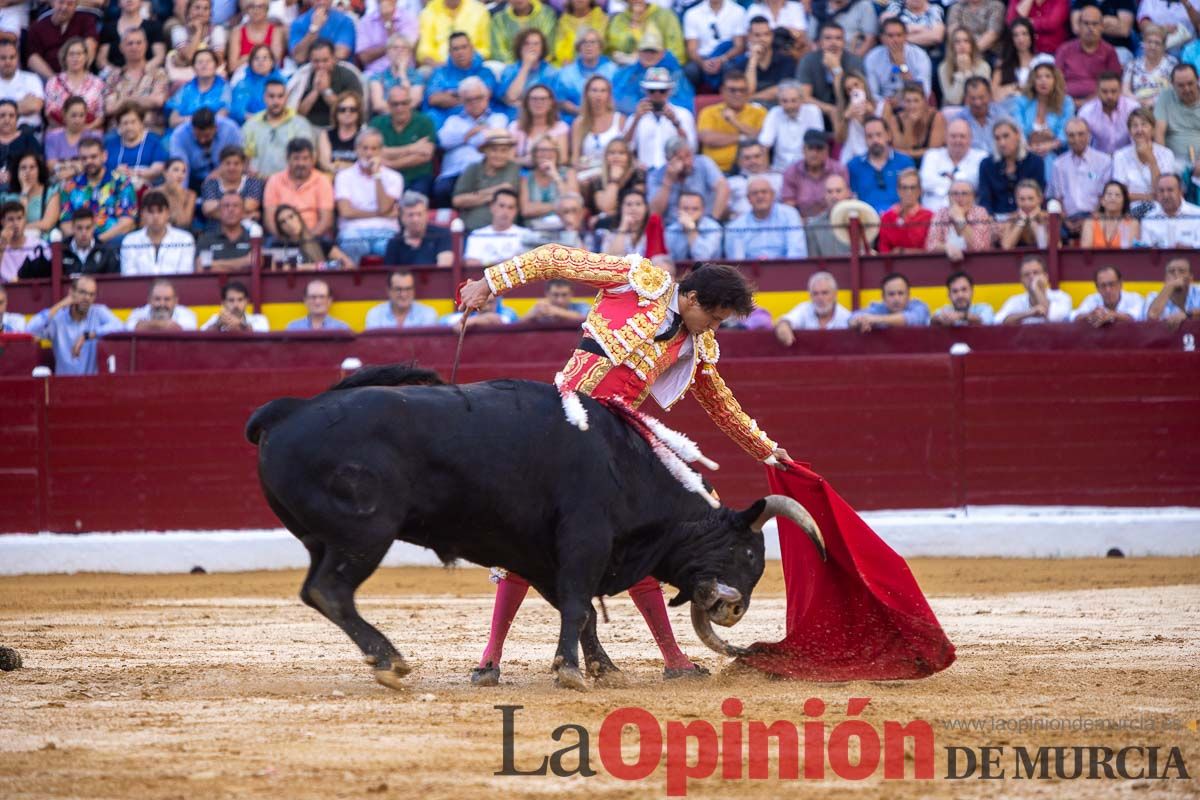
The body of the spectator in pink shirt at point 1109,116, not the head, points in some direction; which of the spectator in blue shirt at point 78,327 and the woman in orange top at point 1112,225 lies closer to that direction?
the woman in orange top

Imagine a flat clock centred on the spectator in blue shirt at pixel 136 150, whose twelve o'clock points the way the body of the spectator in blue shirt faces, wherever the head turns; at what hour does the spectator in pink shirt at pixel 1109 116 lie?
The spectator in pink shirt is roughly at 10 o'clock from the spectator in blue shirt.

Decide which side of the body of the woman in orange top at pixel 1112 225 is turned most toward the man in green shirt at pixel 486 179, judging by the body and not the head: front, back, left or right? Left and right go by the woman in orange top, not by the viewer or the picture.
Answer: right

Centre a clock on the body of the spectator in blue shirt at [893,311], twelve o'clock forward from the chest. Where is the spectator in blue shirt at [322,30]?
the spectator in blue shirt at [322,30] is roughly at 4 o'clock from the spectator in blue shirt at [893,311].

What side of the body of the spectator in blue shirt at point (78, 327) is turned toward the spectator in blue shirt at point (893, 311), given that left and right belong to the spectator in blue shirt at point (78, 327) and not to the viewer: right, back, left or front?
left

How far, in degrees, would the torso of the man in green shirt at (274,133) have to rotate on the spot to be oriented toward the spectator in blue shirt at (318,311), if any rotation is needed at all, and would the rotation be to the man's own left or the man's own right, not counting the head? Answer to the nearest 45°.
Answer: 0° — they already face them

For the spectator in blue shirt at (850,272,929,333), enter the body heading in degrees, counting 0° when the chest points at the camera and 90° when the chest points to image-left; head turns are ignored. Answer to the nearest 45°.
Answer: approximately 0°

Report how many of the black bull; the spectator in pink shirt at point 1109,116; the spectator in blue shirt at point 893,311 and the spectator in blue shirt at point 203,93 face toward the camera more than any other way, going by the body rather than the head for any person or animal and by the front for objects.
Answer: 3

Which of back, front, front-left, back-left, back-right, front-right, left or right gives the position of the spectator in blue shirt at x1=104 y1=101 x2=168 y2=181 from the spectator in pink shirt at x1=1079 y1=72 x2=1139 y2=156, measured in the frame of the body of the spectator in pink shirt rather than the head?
right

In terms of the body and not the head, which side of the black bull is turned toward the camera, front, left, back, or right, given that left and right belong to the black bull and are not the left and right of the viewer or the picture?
right

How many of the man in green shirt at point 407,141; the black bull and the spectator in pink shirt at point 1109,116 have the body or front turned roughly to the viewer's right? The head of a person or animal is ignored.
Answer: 1
